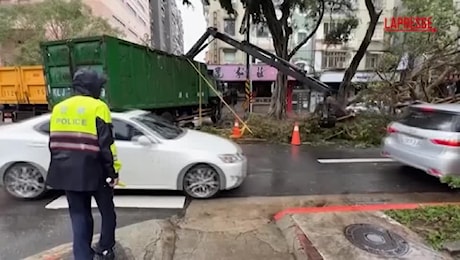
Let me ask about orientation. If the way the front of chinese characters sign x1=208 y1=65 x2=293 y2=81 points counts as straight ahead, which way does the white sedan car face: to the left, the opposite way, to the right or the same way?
to the left

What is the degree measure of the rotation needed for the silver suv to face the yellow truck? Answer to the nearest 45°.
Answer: approximately 135° to its left

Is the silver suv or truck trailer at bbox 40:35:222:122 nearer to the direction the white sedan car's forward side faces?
the silver suv

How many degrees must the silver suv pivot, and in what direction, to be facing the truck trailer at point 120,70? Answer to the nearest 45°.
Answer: approximately 135° to its left

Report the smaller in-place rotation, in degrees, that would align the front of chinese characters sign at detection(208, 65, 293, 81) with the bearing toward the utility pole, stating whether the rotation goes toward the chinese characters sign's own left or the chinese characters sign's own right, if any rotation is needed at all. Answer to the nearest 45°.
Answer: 0° — it already faces it

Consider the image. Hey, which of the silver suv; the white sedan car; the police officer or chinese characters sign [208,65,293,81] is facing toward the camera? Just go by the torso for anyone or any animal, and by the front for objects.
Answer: the chinese characters sign

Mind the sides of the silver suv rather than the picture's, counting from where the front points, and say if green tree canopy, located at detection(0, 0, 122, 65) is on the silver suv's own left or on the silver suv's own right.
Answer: on the silver suv's own left

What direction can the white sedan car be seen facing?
to the viewer's right

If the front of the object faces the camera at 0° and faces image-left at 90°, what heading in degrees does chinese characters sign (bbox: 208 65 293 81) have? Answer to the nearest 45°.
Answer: approximately 0°

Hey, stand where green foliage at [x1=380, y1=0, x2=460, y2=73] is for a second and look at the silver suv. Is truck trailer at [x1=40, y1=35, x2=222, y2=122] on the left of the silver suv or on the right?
right

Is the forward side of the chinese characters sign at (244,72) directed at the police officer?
yes

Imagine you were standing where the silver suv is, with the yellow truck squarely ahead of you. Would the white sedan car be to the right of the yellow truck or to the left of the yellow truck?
left

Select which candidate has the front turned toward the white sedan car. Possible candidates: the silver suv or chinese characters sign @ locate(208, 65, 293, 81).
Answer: the chinese characters sign

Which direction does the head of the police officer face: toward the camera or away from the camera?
away from the camera

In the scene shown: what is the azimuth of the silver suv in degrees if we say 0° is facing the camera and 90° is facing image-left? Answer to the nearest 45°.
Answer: approximately 225°
